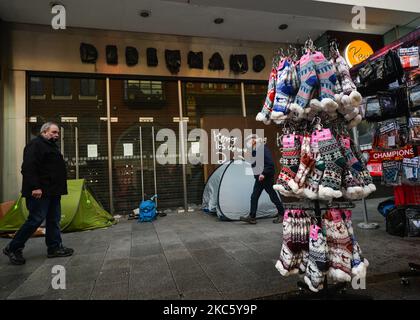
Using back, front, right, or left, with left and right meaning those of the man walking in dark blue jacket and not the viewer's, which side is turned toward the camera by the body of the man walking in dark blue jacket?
left

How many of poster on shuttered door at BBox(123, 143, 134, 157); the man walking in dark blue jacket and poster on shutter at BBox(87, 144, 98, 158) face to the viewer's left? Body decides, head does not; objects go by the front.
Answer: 1

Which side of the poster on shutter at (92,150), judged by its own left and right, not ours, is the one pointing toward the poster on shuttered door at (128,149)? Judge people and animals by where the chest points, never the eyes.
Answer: left

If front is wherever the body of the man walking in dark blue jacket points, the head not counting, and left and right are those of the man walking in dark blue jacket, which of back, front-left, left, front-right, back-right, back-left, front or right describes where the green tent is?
front

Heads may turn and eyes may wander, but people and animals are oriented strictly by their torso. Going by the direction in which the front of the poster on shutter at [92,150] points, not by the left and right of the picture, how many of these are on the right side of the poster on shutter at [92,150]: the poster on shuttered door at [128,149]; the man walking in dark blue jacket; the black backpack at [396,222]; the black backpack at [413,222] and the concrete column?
1

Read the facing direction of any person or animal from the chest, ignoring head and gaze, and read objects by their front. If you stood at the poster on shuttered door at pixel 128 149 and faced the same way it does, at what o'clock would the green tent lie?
The green tent is roughly at 1 o'clock from the poster on shuttered door.

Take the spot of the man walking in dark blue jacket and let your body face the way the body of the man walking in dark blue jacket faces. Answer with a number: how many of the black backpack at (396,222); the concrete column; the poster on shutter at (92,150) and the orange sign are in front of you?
2

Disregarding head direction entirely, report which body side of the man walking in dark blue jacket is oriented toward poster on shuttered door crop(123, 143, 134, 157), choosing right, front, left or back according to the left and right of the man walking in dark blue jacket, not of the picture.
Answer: front

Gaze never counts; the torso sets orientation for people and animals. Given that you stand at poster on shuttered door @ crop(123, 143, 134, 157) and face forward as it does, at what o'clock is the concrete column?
The concrete column is roughly at 3 o'clock from the poster on shuttered door.

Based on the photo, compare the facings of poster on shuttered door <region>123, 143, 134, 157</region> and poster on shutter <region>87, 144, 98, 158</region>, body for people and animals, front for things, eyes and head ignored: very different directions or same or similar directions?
same or similar directions

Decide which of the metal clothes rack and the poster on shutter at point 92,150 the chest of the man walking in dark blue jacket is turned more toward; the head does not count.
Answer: the poster on shutter

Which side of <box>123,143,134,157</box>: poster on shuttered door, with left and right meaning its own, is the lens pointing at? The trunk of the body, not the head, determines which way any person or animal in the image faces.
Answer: front

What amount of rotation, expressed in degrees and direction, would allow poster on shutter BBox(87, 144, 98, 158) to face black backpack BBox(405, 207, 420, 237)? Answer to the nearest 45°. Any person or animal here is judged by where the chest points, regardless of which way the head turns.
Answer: approximately 45° to its left

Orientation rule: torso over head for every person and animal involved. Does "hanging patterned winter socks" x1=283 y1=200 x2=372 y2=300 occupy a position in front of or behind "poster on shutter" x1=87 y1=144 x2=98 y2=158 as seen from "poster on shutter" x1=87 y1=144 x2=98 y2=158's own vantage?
in front

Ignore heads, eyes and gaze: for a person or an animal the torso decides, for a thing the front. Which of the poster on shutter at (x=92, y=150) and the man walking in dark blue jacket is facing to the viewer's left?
the man walking in dark blue jacket

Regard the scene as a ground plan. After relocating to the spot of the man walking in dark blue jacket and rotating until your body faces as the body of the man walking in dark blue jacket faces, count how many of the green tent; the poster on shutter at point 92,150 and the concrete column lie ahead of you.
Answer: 3

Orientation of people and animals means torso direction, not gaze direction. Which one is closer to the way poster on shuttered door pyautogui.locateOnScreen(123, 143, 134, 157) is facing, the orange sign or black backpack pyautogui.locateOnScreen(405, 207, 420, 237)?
the black backpack

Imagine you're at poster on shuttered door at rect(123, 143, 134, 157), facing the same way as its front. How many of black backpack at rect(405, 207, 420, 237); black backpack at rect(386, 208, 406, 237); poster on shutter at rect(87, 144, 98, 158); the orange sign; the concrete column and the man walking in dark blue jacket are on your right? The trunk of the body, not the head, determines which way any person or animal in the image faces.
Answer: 2

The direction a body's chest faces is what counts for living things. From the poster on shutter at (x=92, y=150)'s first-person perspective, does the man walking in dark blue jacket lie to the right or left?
on its left

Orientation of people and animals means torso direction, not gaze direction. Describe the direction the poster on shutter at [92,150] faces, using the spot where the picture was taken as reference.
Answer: facing the viewer
